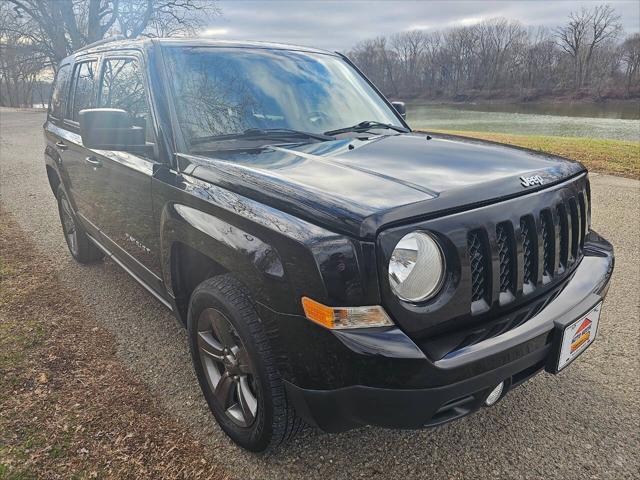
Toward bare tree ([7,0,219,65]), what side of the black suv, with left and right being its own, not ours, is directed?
back

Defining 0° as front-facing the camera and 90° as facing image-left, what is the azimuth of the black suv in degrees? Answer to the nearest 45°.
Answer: approximately 315°

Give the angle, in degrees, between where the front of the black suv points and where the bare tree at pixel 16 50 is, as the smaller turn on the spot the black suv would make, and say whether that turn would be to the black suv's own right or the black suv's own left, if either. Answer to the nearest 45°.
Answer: approximately 180°
